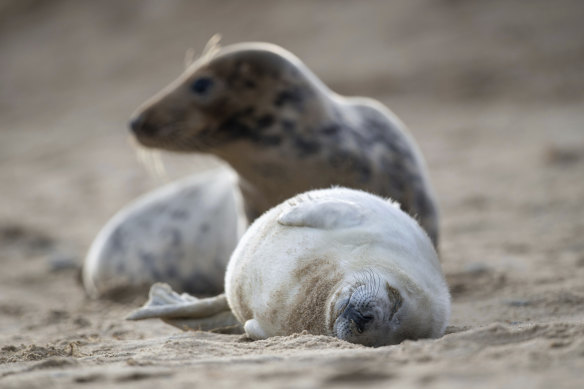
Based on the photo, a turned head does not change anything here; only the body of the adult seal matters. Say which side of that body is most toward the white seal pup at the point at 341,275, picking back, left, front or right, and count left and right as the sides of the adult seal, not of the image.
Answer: left

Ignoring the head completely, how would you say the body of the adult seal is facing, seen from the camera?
to the viewer's left
